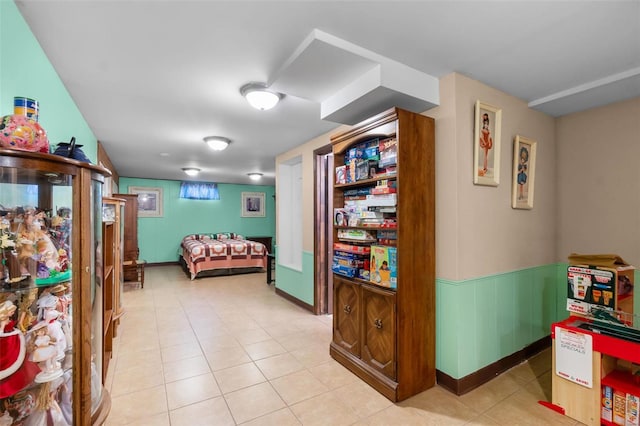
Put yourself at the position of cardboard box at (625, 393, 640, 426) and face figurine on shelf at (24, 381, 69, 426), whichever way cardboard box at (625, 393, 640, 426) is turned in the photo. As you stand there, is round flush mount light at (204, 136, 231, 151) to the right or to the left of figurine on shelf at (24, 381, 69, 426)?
right

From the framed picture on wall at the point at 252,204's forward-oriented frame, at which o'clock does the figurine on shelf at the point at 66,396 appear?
The figurine on shelf is roughly at 12 o'clock from the framed picture on wall.

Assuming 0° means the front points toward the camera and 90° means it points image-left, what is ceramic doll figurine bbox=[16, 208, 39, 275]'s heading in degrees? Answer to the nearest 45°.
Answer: approximately 315°

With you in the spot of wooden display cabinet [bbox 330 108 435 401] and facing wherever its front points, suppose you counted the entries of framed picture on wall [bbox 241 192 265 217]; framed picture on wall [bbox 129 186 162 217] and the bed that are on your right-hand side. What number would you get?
3

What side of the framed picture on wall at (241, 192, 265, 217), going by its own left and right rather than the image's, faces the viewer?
front

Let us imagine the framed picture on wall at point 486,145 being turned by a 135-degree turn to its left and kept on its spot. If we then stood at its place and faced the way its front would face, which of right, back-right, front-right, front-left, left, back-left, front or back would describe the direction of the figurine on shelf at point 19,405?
back-left

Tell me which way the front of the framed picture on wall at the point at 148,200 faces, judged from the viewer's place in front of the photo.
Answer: facing the viewer

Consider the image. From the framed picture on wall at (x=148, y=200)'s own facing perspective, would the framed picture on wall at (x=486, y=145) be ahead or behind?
ahead

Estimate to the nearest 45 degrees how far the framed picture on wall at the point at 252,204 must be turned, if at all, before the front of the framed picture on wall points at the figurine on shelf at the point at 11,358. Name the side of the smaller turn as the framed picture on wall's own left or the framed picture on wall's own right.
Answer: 0° — it already faces it

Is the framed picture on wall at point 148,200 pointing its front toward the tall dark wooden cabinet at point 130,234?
yes

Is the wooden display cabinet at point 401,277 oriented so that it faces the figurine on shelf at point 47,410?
yes

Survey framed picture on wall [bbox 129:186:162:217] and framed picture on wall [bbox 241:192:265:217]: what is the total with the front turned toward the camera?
2

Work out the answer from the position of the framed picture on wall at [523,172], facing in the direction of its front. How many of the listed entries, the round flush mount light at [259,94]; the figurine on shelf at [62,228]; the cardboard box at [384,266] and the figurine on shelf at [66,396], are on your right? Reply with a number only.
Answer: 4

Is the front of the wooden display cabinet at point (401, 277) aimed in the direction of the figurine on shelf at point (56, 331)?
yes

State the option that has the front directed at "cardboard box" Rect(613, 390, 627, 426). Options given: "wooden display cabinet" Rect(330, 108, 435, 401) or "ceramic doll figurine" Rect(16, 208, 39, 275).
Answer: the ceramic doll figurine
